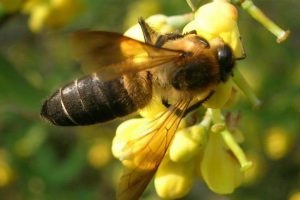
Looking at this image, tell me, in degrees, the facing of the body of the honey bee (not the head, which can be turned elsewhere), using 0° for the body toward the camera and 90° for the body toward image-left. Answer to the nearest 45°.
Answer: approximately 270°

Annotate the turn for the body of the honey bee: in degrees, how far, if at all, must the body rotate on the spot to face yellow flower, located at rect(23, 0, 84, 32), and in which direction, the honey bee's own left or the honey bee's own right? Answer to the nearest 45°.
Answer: approximately 90° to the honey bee's own left
